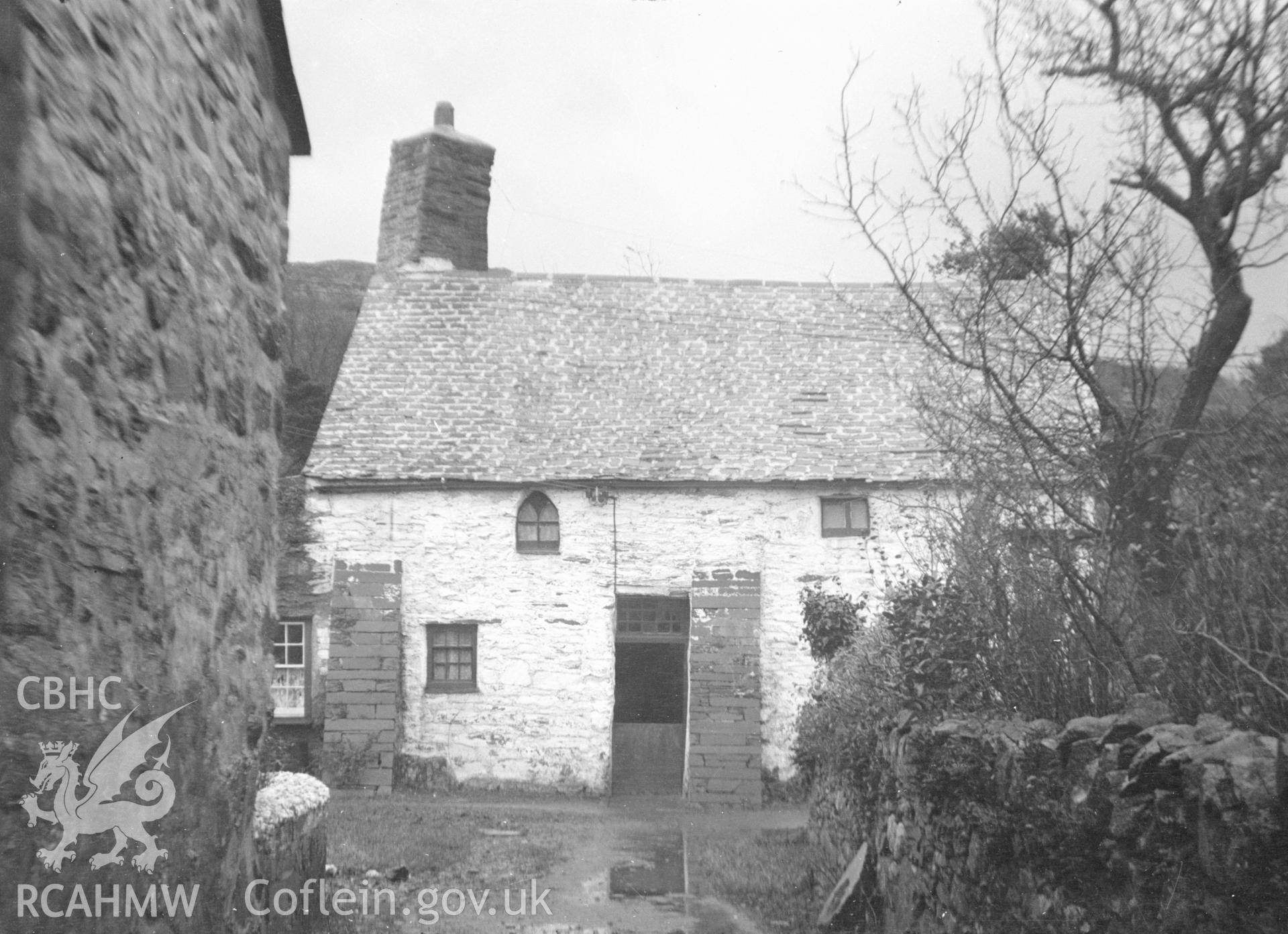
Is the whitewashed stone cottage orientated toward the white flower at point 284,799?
yes

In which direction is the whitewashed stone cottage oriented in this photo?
toward the camera

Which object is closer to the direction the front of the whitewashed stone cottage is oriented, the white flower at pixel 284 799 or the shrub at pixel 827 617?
the white flower

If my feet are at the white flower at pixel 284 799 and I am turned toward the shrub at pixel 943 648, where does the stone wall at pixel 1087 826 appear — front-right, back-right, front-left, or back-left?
front-right

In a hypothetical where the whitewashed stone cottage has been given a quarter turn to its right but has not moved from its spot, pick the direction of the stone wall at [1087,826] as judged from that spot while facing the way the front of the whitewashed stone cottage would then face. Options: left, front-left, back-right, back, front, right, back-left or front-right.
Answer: left
